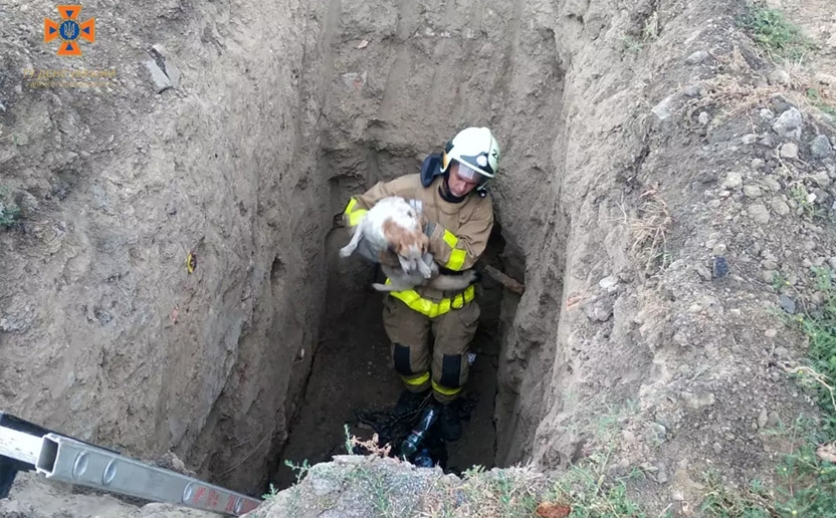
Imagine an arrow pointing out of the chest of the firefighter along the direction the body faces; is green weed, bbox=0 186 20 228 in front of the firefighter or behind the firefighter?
in front

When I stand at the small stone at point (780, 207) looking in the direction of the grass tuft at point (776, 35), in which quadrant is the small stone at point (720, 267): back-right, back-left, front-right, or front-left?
back-left

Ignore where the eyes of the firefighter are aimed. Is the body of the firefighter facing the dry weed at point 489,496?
yes

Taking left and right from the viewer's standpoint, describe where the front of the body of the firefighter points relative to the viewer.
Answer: facing the viewer

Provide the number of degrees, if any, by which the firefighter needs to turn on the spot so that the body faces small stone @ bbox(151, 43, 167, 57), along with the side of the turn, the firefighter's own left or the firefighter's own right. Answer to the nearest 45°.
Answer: approximately 45° to the firefighter's own right
